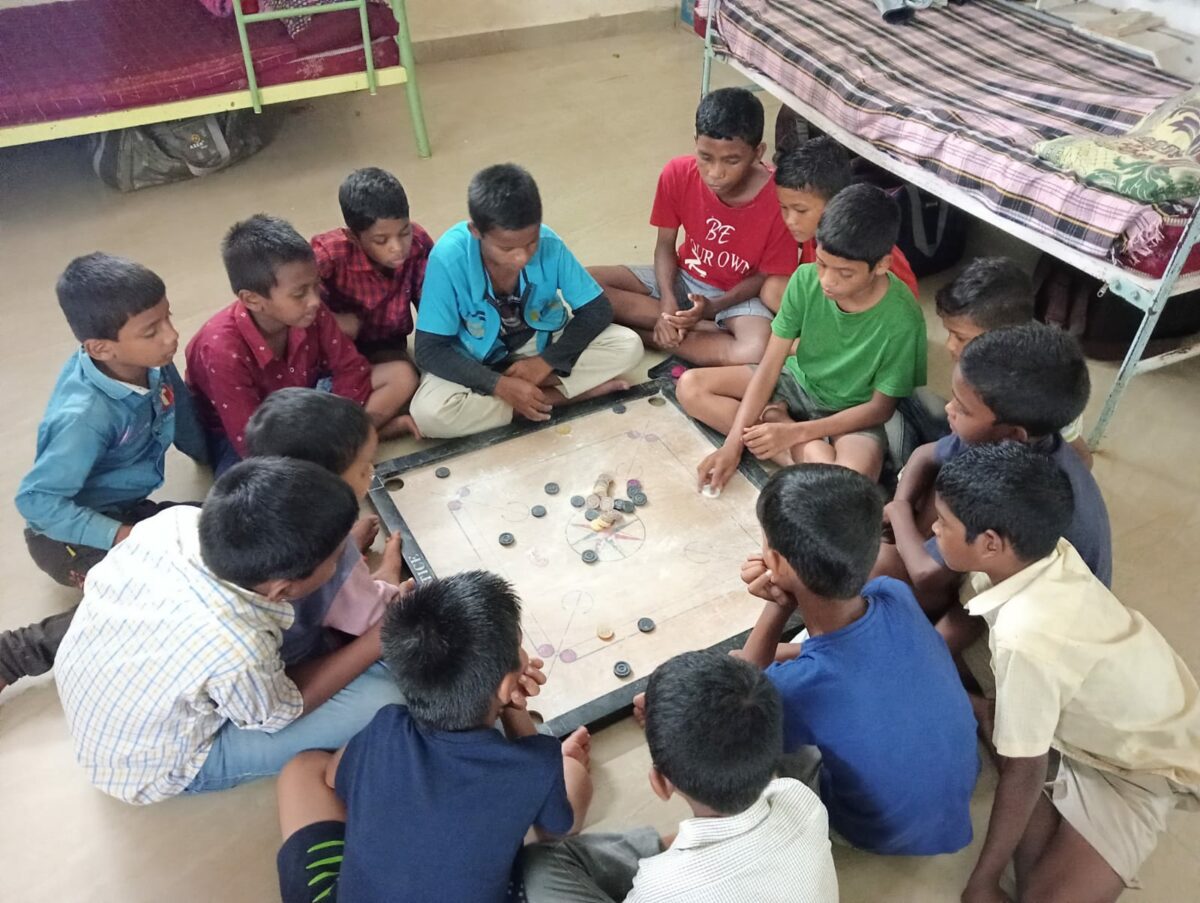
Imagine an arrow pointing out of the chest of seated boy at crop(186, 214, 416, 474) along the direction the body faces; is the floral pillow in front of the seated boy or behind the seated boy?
in front

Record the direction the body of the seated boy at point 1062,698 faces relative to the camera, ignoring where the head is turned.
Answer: to the viewer's left

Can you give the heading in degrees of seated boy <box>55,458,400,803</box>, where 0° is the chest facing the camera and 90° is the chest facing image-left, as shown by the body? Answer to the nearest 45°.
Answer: approximately 225°

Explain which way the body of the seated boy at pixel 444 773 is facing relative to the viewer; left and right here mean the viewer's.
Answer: facing away from the viewer

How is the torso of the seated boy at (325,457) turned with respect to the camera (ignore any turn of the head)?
to the viewer's right

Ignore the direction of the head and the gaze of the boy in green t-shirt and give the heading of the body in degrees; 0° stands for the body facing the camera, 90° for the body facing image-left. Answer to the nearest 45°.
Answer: approximately 45°

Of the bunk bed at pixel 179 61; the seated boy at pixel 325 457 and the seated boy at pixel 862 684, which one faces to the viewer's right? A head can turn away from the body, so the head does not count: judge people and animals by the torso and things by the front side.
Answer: the seated boy at pixel 325 457

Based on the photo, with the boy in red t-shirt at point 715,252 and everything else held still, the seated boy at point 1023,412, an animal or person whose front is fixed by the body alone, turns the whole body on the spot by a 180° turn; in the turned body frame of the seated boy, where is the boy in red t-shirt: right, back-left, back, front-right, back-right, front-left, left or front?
back-left

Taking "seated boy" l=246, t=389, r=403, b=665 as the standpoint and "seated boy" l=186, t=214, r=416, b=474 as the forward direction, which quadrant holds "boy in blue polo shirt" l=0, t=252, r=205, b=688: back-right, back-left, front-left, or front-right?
front-left

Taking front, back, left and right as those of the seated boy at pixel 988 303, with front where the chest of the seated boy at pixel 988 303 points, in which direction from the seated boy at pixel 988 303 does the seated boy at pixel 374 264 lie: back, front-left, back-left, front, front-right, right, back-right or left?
front-right

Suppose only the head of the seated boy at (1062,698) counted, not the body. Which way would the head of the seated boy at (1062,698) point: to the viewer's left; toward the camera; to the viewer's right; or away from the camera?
to the viewer's left

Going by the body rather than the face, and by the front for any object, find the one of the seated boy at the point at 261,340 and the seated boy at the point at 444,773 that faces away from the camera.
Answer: the seated boy at the point at 444,773

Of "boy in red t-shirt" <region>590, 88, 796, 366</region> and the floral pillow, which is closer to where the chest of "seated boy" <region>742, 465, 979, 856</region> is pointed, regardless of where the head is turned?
the boy in red t-shirt

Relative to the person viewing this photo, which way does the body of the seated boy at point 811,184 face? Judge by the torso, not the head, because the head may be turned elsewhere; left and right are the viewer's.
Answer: facing the viewer and to the left of the viewer

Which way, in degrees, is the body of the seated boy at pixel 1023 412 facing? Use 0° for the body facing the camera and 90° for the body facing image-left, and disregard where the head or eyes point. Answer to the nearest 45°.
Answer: approximately 90°

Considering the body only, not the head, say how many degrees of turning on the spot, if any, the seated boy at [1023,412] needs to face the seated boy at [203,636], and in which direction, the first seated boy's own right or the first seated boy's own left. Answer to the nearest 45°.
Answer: approximately 45° to the first seated boy's own left
